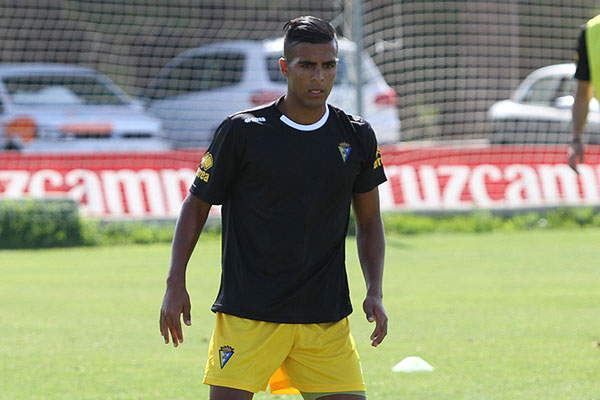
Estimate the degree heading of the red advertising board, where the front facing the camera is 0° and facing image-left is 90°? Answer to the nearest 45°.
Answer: approximately 0°

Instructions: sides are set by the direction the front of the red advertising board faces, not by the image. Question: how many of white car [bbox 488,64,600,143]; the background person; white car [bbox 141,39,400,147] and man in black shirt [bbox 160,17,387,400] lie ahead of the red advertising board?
2

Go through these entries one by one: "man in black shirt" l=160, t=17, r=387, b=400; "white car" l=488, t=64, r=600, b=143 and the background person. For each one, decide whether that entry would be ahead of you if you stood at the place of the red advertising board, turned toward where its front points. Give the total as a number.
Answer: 2

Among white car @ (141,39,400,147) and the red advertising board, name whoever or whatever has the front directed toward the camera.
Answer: the red advertising board

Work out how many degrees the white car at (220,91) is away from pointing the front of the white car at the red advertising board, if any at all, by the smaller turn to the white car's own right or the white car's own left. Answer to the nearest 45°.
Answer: approximately 180°

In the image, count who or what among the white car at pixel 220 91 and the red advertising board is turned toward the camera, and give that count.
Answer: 1

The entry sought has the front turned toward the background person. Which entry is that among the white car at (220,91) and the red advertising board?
the red advertising board

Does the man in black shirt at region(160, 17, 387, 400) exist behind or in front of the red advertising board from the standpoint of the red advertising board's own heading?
in front

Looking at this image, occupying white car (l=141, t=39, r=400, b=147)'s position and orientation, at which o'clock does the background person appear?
The background person is roughly at 7 o'clock from the white car.

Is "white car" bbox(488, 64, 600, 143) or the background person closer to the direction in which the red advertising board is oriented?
the background person

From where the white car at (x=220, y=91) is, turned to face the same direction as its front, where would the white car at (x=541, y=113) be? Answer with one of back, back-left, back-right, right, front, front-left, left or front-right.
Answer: back-right

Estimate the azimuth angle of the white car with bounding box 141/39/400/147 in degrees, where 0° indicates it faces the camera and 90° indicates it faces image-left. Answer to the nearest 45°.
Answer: approximately 135°
